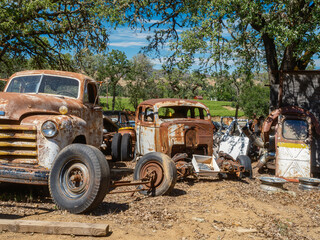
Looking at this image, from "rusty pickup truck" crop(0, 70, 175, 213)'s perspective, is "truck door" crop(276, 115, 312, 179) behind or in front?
behind

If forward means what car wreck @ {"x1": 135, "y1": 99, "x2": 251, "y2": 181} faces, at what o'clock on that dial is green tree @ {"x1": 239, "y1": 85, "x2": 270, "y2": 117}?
The green tree is roughly at 8 o'clock from the car wreck.

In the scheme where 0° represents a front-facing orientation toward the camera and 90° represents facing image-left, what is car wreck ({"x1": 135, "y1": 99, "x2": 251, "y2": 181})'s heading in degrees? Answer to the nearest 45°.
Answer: approximately 315°

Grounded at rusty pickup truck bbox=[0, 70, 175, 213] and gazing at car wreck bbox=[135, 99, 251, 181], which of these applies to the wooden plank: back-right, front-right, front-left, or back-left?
back-right

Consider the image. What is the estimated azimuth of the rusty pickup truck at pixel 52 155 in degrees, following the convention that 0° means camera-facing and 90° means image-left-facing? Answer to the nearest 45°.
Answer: approximately 45°

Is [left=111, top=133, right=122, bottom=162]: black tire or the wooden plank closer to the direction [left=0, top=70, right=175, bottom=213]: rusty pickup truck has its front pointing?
the wooden plank

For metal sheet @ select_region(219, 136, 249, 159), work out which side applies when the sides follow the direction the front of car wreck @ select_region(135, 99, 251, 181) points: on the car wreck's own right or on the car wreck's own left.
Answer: on the car wreck's own left
